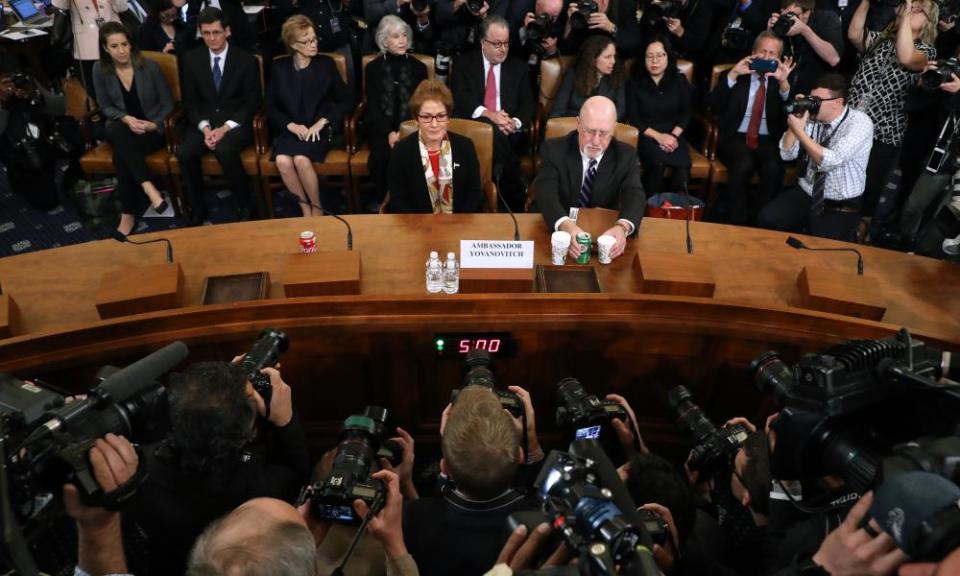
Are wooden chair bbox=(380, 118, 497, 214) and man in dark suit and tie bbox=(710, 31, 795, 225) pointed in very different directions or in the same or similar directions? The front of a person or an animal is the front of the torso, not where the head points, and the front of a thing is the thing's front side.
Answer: same or similar directions

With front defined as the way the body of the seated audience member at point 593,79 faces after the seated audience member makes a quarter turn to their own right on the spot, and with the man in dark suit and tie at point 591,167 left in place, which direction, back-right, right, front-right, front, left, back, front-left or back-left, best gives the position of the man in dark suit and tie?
front-left

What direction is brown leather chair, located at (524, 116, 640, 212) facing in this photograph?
toward the camera

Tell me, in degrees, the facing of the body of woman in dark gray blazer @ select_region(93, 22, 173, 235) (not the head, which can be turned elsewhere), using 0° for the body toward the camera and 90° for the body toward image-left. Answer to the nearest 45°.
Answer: approximately 0°

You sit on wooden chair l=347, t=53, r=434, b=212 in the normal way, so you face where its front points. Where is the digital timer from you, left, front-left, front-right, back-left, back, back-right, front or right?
front

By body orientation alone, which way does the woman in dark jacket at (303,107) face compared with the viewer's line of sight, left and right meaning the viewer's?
facing the viewer

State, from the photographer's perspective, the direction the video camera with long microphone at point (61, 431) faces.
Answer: facing away from the viewer and to the right of the viewer

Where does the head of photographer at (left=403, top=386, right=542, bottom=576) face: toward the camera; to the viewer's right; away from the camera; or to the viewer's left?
away from the camera

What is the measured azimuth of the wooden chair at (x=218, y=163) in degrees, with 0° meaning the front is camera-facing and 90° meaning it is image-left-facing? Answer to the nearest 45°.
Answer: approximately 0°

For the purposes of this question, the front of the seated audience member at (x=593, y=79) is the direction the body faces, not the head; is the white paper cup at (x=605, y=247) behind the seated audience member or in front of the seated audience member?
in front

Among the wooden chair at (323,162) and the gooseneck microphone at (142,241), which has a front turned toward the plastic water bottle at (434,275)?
the wooden chair

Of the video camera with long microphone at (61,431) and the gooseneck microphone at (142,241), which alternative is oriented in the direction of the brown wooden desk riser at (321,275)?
the video camera with long microphone

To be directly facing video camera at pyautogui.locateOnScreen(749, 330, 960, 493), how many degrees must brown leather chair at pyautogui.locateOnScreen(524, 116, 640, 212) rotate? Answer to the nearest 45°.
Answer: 0° — it already faces it

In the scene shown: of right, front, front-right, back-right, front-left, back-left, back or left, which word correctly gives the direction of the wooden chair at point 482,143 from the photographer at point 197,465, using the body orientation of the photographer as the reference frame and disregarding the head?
front

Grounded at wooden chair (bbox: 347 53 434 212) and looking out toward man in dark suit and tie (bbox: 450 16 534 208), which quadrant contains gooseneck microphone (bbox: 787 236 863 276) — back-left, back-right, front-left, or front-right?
front-right

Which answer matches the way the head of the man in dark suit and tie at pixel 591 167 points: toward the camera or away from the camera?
toward the camera

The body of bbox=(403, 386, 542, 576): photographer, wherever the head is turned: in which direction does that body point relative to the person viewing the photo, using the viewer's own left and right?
facing away from the viewer

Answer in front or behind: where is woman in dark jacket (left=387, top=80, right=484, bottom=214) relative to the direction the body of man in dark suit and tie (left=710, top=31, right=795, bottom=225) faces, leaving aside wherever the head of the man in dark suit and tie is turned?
in front
